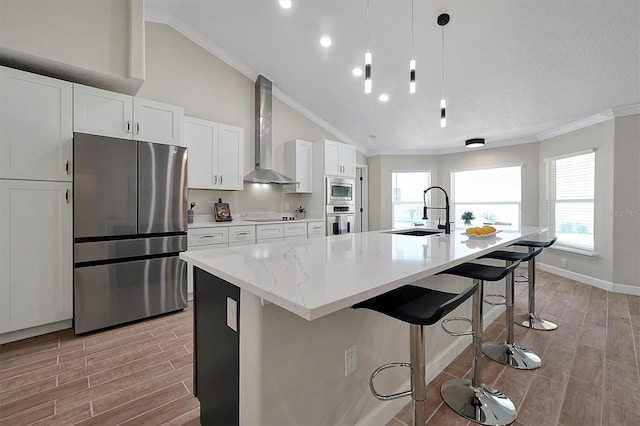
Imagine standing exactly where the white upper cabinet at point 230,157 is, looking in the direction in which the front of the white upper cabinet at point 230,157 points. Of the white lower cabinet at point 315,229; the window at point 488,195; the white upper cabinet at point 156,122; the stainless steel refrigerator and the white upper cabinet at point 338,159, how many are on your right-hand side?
2

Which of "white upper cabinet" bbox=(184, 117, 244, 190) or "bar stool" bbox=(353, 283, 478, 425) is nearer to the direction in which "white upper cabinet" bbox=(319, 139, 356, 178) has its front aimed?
the bar stool

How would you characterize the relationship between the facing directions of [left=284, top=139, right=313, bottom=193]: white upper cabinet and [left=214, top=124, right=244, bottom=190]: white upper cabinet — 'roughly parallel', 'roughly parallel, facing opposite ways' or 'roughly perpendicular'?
roughly parallel

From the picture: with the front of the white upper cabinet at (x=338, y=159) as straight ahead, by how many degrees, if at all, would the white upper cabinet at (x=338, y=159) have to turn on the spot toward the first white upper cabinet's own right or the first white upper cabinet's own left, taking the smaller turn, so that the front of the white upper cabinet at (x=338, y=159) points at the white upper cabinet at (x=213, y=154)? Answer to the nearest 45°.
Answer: approximately 90° to the first white upper cabinet's own right

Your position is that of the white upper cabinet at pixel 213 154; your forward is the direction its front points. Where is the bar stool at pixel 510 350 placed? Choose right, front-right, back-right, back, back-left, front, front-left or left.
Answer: front

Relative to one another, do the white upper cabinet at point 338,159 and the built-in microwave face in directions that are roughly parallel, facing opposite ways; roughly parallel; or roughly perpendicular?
roughly parallel

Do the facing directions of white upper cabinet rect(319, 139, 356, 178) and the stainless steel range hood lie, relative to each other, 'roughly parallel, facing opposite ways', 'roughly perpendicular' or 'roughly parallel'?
roughly parallel

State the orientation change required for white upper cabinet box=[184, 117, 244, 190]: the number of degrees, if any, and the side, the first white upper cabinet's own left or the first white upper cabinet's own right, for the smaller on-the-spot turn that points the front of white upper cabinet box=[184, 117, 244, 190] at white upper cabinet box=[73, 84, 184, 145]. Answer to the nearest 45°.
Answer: approximately 90° to the first white upper cabinet's own right

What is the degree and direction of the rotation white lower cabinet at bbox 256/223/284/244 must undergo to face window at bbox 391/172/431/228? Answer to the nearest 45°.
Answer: approximately 90° to its left

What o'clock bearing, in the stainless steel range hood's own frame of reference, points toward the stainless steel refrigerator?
The stainless steel refrigerator is roughly at 3 o'clock from the stainless steel range hood.

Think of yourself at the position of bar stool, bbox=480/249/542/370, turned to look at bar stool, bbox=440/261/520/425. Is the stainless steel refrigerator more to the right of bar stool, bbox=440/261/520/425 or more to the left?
right

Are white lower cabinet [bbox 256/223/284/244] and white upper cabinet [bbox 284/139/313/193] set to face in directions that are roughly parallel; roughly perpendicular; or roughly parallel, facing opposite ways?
roughly parallel

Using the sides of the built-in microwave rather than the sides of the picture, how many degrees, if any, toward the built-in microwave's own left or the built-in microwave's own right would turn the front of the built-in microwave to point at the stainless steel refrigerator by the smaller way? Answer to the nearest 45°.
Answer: approximately 90° to the built-in microwave's own right

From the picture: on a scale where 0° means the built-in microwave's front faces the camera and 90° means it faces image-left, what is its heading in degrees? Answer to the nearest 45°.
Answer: approximately 315°
